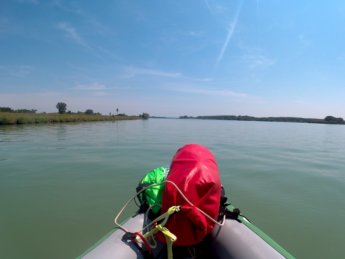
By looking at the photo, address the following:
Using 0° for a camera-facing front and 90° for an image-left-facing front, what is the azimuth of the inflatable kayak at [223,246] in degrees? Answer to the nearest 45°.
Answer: approximately 180°
